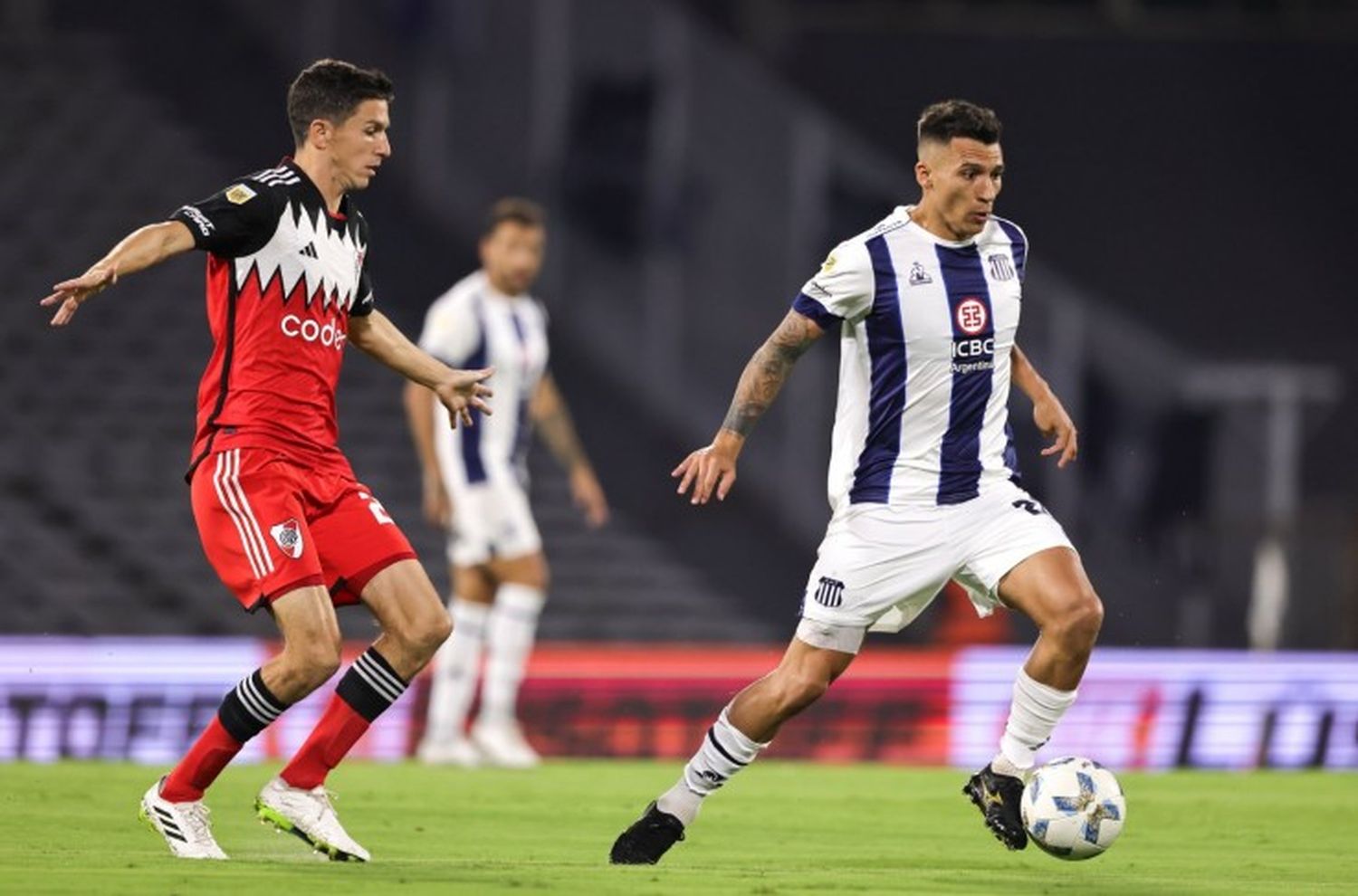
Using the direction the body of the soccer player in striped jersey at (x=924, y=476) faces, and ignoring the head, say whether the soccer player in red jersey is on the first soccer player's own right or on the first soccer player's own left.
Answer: on the first soccer player's own right

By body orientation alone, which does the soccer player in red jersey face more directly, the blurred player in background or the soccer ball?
the soccer ball

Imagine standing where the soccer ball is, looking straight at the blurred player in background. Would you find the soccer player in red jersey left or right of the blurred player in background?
left

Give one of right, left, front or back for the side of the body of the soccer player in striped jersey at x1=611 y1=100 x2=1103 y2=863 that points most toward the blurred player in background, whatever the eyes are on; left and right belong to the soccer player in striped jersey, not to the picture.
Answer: back

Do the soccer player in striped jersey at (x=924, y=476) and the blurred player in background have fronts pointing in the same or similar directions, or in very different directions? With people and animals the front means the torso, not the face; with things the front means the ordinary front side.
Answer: same or similar directions

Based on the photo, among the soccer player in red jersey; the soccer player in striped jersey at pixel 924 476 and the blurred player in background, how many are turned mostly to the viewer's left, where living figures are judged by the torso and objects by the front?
0

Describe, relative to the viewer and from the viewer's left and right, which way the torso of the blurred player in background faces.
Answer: facing the viewer and to the right of the viewer

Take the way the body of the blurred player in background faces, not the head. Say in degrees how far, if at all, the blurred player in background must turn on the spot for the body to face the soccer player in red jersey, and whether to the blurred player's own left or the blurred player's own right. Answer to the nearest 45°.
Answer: approximately 45° to the blurred player's own right

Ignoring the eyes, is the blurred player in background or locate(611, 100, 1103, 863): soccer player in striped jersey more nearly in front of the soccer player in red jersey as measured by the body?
the soccer player in striped jersey

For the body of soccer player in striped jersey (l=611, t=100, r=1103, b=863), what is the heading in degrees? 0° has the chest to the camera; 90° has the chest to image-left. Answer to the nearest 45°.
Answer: approximately 315°
